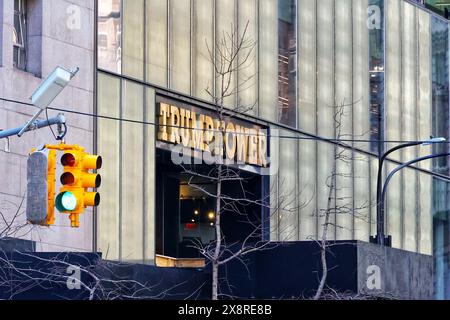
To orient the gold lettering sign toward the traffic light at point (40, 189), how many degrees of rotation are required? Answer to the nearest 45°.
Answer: approximately 45° to its right

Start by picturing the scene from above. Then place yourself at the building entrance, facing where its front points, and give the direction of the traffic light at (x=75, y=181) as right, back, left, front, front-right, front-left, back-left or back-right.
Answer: front-right

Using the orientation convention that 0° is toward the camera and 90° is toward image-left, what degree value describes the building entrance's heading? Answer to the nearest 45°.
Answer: approximately 315°

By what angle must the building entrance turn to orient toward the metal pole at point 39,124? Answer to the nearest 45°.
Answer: approximately 45° to its right

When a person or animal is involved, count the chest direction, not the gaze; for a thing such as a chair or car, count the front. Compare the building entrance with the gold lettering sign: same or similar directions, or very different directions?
same or similar directions

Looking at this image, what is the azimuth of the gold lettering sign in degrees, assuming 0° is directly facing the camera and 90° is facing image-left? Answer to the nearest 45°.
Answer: approximately 315°

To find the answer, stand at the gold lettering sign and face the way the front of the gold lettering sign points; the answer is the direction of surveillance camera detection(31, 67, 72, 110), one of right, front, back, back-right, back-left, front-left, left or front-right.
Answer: front-right

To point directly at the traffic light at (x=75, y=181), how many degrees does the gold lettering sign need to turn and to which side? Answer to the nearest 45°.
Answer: approximately 45° to its right

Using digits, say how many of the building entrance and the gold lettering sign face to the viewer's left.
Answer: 0
